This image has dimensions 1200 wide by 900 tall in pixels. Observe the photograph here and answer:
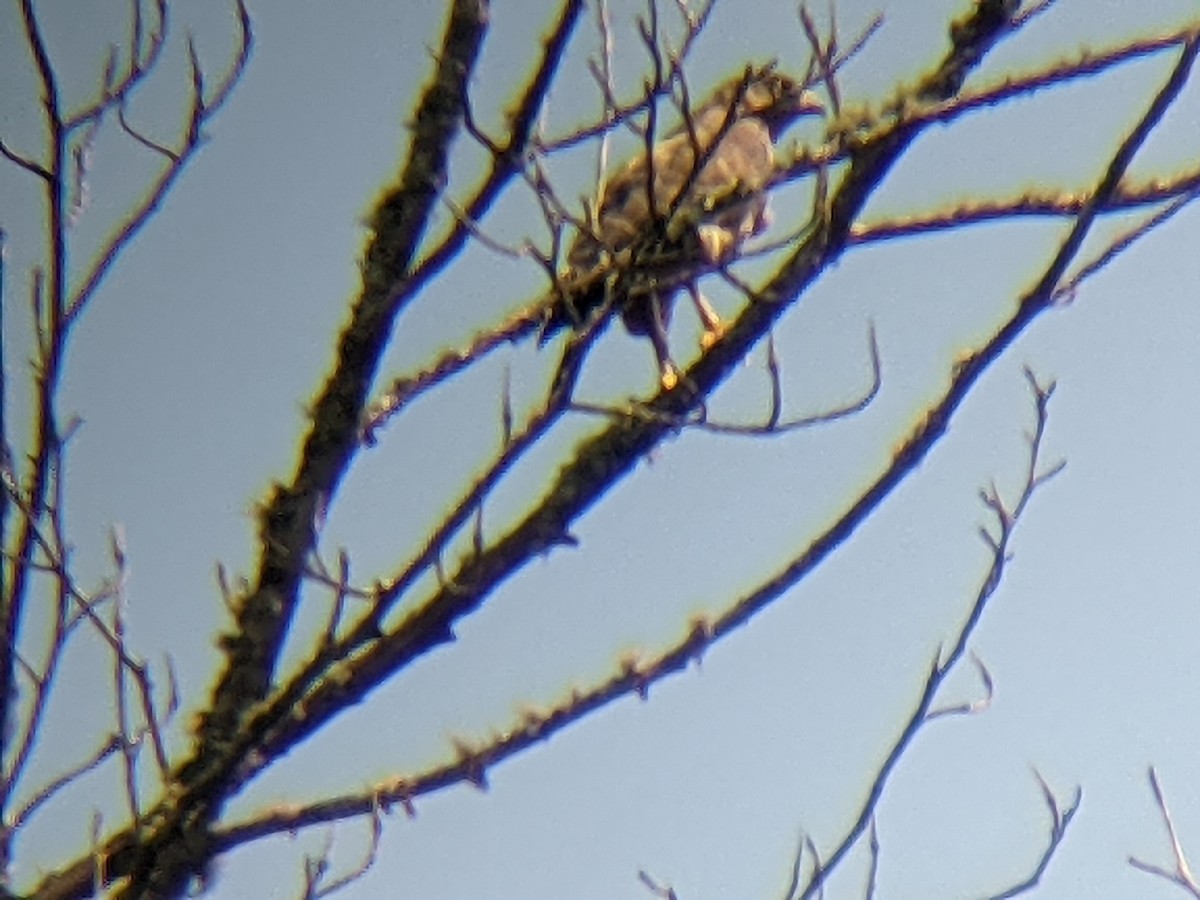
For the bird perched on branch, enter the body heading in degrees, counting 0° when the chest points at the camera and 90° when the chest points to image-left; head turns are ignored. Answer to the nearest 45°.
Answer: approximately 270°
